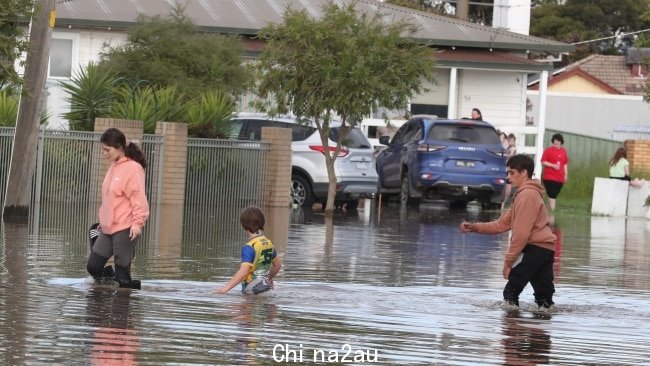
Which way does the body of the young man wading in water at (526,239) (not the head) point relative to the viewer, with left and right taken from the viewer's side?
facing to the left of the viewer

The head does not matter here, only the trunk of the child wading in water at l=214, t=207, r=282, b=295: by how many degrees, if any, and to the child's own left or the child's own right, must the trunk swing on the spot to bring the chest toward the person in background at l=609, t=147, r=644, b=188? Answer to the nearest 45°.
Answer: approximately 90° to the child's own right

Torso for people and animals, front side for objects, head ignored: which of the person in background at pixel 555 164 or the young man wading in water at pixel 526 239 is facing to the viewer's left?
the young man wading in water

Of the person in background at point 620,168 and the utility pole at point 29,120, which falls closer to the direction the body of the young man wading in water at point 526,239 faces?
the utility pole

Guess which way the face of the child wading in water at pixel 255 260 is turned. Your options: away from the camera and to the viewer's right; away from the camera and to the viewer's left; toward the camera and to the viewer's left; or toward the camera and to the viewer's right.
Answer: away from the camera and to the viewer's left

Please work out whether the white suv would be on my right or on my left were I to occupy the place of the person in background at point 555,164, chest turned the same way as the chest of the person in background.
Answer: on my right

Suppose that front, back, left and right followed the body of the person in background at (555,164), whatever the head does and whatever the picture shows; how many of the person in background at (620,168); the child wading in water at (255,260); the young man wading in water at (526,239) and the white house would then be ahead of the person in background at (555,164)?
2
